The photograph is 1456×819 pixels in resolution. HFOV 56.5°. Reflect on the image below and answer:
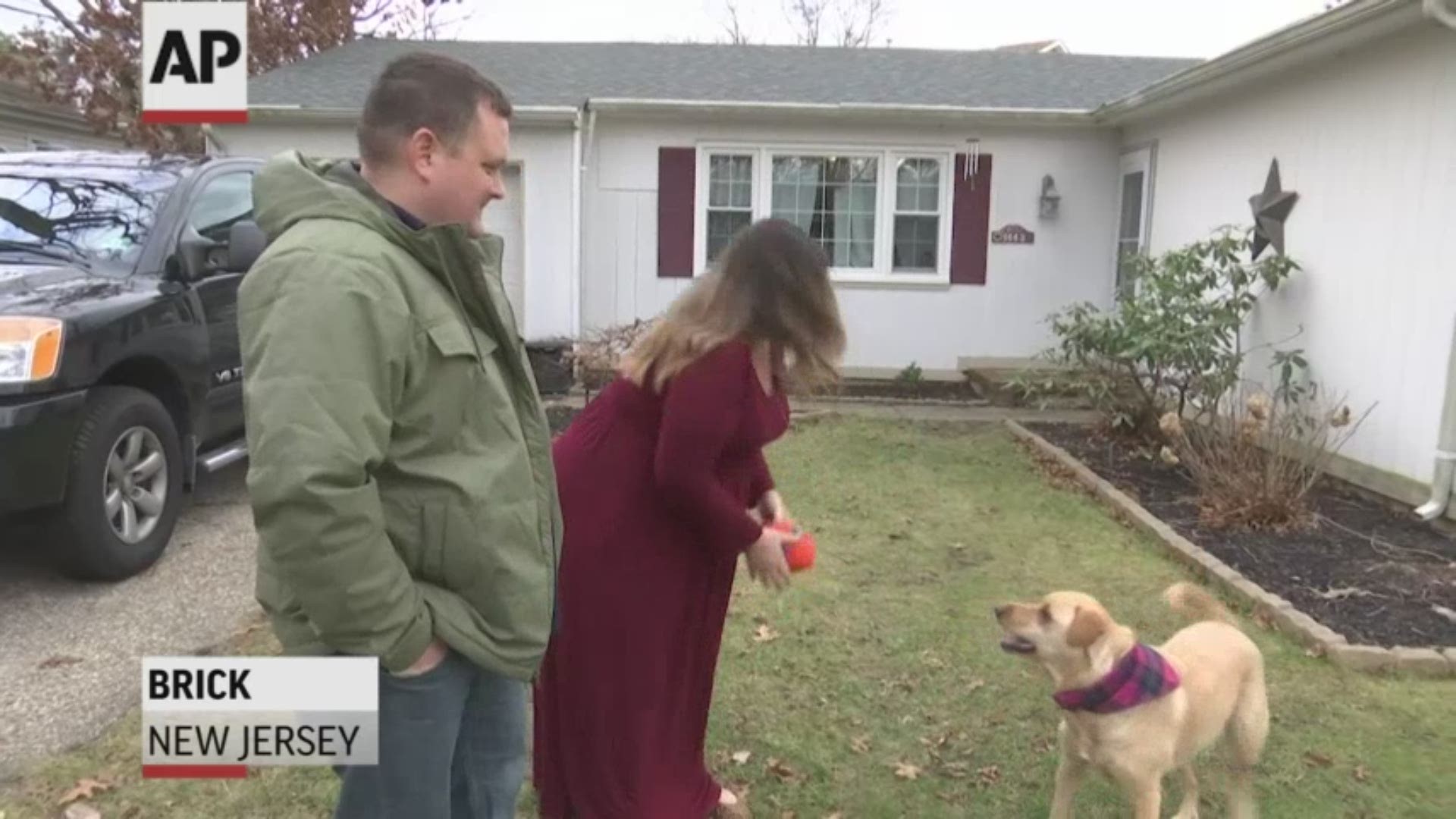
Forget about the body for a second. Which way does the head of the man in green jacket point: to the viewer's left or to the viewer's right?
to the viewer's right

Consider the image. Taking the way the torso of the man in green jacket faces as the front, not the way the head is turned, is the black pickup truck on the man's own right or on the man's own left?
on the man's own left

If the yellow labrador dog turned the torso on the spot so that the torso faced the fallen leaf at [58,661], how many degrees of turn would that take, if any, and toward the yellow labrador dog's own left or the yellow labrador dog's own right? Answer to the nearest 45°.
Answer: approximately 45° to the yellow labrador dog's own right

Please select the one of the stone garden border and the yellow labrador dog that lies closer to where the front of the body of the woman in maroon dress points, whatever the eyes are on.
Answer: the yellow labrador dog

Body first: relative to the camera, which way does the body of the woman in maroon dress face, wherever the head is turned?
to the viewer's right

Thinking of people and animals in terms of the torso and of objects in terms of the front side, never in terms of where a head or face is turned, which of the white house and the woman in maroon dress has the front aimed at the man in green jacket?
the white house

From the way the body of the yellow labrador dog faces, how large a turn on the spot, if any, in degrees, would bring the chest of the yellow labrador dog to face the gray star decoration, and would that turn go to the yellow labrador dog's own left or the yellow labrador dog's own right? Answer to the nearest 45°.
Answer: approximately 135° to the yellow labrador dog's own right

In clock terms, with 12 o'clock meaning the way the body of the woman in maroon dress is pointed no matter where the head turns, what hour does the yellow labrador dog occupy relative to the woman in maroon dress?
The yellow labrador dog is roughly at 12 o'clock from the woman in maroon dress.

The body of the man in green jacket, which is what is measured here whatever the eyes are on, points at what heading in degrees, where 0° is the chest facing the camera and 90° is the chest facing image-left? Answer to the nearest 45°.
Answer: approximately 270°

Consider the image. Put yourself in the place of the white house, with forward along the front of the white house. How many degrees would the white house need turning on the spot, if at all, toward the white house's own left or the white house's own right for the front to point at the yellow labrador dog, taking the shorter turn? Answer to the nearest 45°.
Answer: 0° — it already faces it

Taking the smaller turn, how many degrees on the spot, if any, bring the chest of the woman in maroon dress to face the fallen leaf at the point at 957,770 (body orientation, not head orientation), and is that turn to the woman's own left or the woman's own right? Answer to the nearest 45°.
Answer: approximately 45° to the woman's own left

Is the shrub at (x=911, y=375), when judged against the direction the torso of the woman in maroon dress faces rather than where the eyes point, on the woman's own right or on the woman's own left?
on the woman's own left
